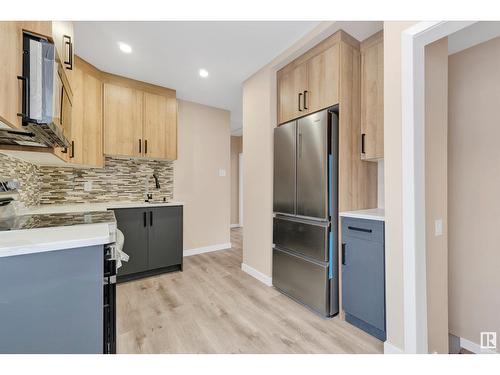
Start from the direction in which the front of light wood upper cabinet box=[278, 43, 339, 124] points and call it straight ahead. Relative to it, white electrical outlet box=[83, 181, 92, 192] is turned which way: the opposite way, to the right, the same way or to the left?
to the left

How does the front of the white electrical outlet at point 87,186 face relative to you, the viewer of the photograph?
facing the viewer

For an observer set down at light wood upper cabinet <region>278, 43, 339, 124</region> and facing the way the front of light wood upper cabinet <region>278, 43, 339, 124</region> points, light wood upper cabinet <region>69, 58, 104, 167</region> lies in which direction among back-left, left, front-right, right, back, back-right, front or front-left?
front-right

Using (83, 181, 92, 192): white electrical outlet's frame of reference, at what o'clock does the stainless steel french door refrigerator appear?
The stainless steel french door refrigerator is roughly at 11 o'clock from the white electrical outlet.

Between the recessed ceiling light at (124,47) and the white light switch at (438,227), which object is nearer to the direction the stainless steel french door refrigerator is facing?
the recessed ceiling light

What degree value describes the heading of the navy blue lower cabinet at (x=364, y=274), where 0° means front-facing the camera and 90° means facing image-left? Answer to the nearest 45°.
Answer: approximately 45°

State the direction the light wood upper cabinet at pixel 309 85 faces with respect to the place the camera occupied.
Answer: facing the viewer and to the left of the viewer

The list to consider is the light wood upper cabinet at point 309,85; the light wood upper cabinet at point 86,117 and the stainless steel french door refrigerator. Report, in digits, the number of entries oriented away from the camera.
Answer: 0

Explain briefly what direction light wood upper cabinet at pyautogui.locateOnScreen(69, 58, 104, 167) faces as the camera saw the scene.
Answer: facing the viewer and to the right of the viewer
